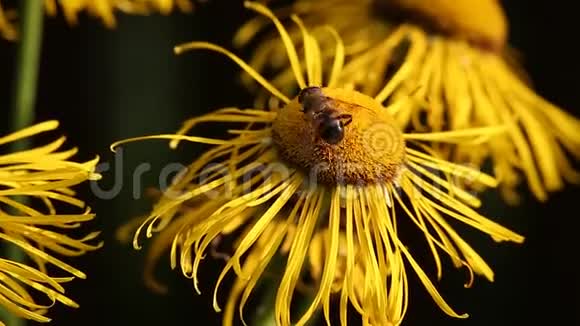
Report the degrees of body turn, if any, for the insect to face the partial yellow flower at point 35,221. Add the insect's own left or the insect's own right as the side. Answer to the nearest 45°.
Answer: approximately 135° to the insect's own right

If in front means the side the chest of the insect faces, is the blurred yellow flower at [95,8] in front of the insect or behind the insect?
behind

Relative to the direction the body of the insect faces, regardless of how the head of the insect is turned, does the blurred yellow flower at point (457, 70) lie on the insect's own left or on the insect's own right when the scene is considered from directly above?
on the insect's own left

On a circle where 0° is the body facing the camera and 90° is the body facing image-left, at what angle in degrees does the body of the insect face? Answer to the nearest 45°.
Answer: approximately 315°
